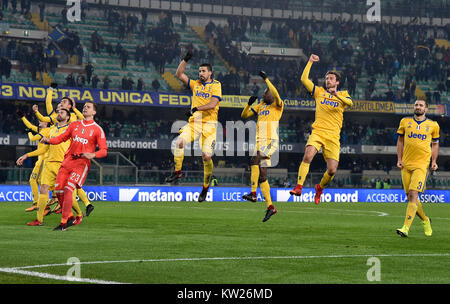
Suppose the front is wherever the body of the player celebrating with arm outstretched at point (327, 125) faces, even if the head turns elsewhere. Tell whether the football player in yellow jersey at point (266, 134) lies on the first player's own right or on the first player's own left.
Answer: on the first player's own right

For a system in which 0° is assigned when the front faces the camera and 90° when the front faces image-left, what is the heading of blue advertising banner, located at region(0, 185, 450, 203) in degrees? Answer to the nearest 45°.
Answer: approximately 0°

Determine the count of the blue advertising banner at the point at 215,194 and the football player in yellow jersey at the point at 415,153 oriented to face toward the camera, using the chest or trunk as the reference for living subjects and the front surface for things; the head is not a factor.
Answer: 2

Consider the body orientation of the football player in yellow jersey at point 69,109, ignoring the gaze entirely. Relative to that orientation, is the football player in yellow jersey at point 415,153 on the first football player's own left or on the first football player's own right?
on the first football player's own left

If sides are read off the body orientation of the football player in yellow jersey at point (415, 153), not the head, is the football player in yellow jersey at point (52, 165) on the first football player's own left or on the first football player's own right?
on the first football player's own right
